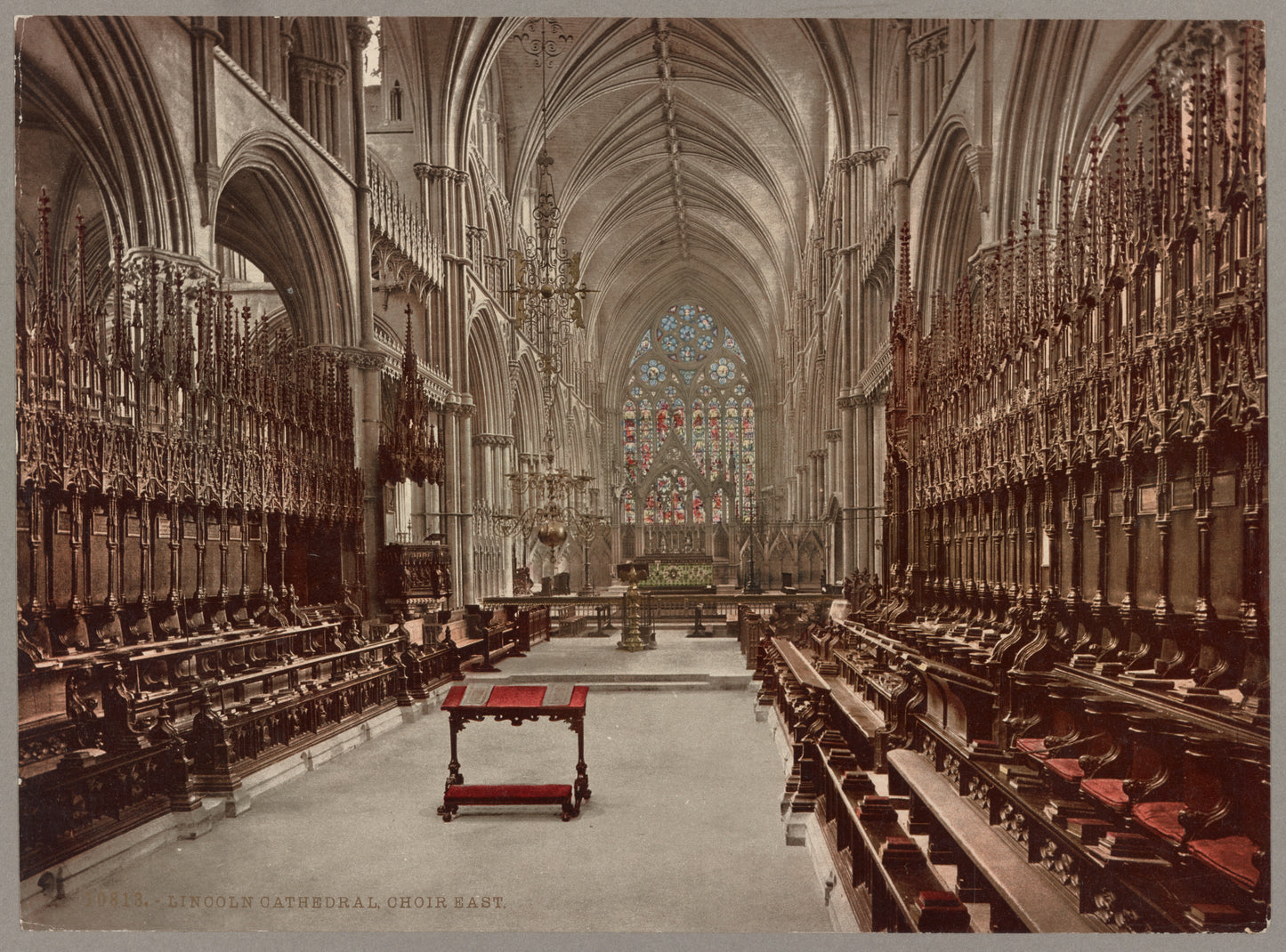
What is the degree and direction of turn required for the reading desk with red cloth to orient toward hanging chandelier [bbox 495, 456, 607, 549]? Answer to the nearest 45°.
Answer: approximately 180°

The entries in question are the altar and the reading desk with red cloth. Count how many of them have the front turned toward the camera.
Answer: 2

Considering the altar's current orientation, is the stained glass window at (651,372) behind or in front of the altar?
behind

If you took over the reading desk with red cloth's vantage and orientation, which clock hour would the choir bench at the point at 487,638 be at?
The choir bench is roughly at 6 o'clock from the reading desk with red cloth.

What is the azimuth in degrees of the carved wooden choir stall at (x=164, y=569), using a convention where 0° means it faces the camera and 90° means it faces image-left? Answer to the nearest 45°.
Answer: approximately 315°

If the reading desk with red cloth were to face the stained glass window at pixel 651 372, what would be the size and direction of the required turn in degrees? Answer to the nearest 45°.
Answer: approximately 180°

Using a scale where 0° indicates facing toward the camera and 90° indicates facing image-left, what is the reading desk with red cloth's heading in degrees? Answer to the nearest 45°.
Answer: approximately 0°

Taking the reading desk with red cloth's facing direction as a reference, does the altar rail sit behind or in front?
behind
